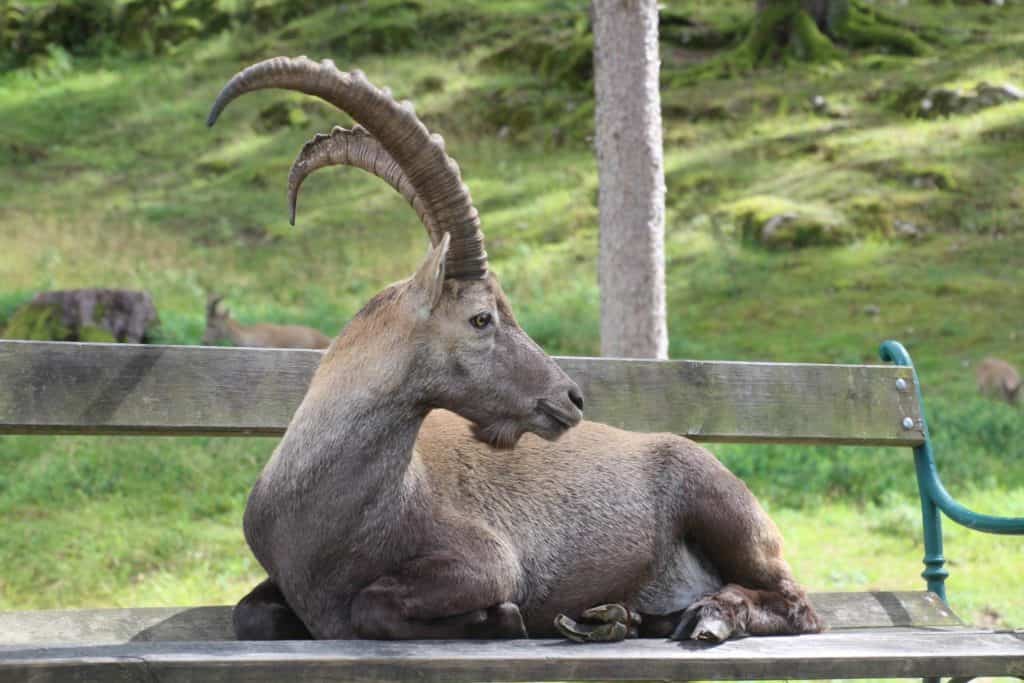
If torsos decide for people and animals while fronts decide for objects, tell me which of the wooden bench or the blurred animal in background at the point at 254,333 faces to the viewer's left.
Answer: the blurred animal in background

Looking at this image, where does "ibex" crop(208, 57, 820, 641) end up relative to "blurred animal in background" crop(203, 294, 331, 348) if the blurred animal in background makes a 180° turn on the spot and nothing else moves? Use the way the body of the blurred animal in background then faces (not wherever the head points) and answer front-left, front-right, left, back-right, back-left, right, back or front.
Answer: right

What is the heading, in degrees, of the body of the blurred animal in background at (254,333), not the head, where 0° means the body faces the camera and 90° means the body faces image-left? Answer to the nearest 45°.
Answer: approximately 90°

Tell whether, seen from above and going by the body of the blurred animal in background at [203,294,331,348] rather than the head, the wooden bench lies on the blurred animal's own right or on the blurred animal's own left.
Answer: on the blurred animal's own left

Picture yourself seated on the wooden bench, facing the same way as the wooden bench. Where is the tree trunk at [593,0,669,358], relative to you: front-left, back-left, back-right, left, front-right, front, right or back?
back

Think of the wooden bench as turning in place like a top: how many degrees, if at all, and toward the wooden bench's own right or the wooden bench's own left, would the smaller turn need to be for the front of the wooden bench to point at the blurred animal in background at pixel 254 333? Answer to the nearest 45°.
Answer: approximately 180°

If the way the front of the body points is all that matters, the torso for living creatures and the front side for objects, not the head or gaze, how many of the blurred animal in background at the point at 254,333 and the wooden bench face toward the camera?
1

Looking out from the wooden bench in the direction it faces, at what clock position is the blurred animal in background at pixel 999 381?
The blurred animal in background is roughly at 7 o'clock from the wooden bench.

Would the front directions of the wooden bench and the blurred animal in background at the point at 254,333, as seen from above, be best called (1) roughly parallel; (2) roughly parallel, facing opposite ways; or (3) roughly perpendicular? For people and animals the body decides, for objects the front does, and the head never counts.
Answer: roughly perpendicular

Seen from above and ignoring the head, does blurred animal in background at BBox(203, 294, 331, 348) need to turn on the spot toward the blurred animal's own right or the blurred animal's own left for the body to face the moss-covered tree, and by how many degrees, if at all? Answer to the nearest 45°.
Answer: approximately 135° to the blurred animal's own right

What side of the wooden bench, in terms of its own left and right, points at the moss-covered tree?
back
